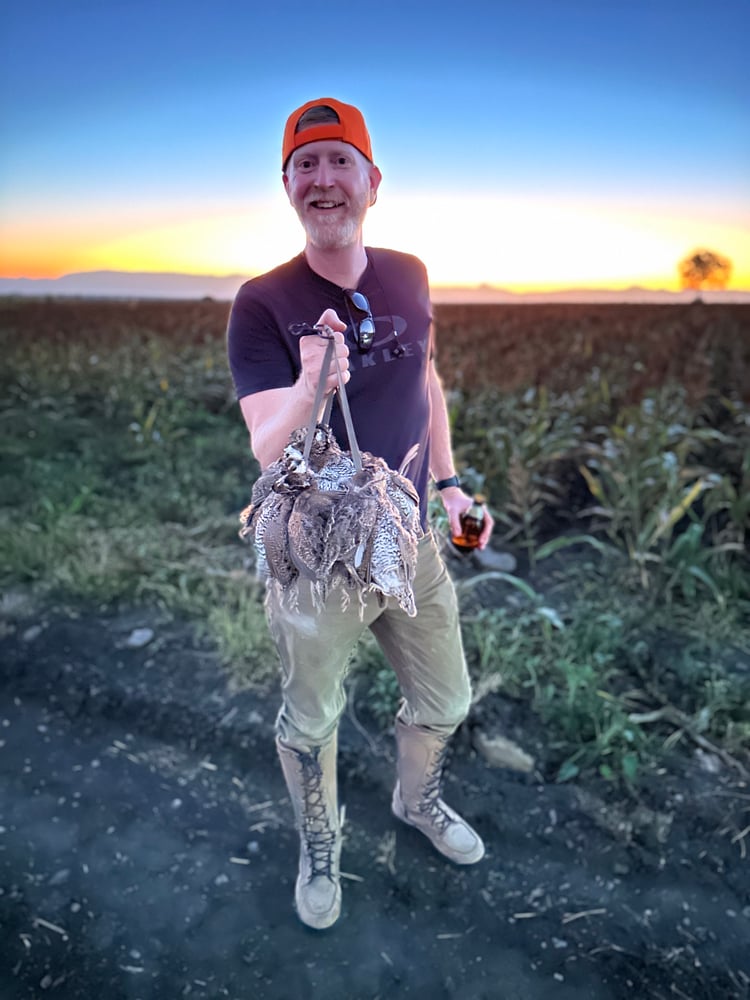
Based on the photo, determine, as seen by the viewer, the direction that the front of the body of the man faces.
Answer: toward the camera

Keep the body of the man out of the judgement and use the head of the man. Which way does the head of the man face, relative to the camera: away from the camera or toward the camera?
toward the camera
